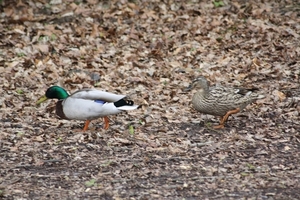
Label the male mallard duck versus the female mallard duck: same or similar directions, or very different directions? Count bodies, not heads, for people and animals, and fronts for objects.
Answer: same or similar directions

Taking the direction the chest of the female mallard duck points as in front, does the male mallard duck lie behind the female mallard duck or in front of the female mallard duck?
in front

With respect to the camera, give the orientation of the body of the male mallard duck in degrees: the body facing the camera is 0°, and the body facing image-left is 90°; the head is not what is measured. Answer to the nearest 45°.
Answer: approximately 90°

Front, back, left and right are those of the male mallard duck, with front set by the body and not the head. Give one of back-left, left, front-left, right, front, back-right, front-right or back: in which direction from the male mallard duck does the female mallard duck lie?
back

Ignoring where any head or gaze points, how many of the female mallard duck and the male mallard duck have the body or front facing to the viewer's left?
2

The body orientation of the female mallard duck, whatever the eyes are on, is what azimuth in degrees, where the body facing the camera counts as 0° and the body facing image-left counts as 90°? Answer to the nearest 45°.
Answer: approximately 90°
